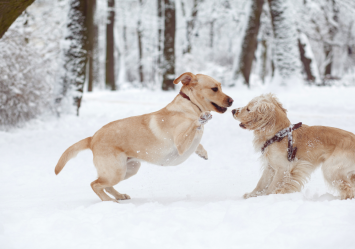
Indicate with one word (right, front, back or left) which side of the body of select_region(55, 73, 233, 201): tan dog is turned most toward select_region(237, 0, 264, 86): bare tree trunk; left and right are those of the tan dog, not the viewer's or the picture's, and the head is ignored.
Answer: left

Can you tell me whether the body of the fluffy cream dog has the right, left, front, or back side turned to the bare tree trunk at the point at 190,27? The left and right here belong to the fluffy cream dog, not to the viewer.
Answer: right

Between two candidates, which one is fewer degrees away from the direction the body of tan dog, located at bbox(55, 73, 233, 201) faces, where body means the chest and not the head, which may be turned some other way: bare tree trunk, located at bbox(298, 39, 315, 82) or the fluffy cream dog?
the fluffy cream dog

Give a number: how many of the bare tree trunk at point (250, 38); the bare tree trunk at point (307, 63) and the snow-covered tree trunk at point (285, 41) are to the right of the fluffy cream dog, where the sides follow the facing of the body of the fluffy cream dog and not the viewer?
3

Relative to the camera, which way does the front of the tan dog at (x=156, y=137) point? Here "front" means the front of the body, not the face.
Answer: to the viewer's right

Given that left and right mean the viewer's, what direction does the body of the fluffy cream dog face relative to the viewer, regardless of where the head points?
facing to the left of the viewer

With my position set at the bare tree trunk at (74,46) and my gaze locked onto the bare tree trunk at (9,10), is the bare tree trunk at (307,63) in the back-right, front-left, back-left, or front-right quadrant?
back-left

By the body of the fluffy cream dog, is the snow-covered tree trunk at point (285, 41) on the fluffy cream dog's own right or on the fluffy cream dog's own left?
on the fluffy cream dog's own right

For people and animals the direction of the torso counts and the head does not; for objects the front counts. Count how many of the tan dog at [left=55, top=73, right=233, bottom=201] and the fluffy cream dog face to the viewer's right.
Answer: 1

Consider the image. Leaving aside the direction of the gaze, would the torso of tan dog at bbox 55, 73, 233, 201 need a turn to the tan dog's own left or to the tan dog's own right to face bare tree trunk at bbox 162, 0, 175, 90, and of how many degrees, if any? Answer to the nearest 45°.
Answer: approximately 90° to the tan dog's own left

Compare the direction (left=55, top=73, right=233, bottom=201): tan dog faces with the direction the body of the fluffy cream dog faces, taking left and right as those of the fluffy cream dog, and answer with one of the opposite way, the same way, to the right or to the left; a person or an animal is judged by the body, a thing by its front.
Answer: the opposite way
